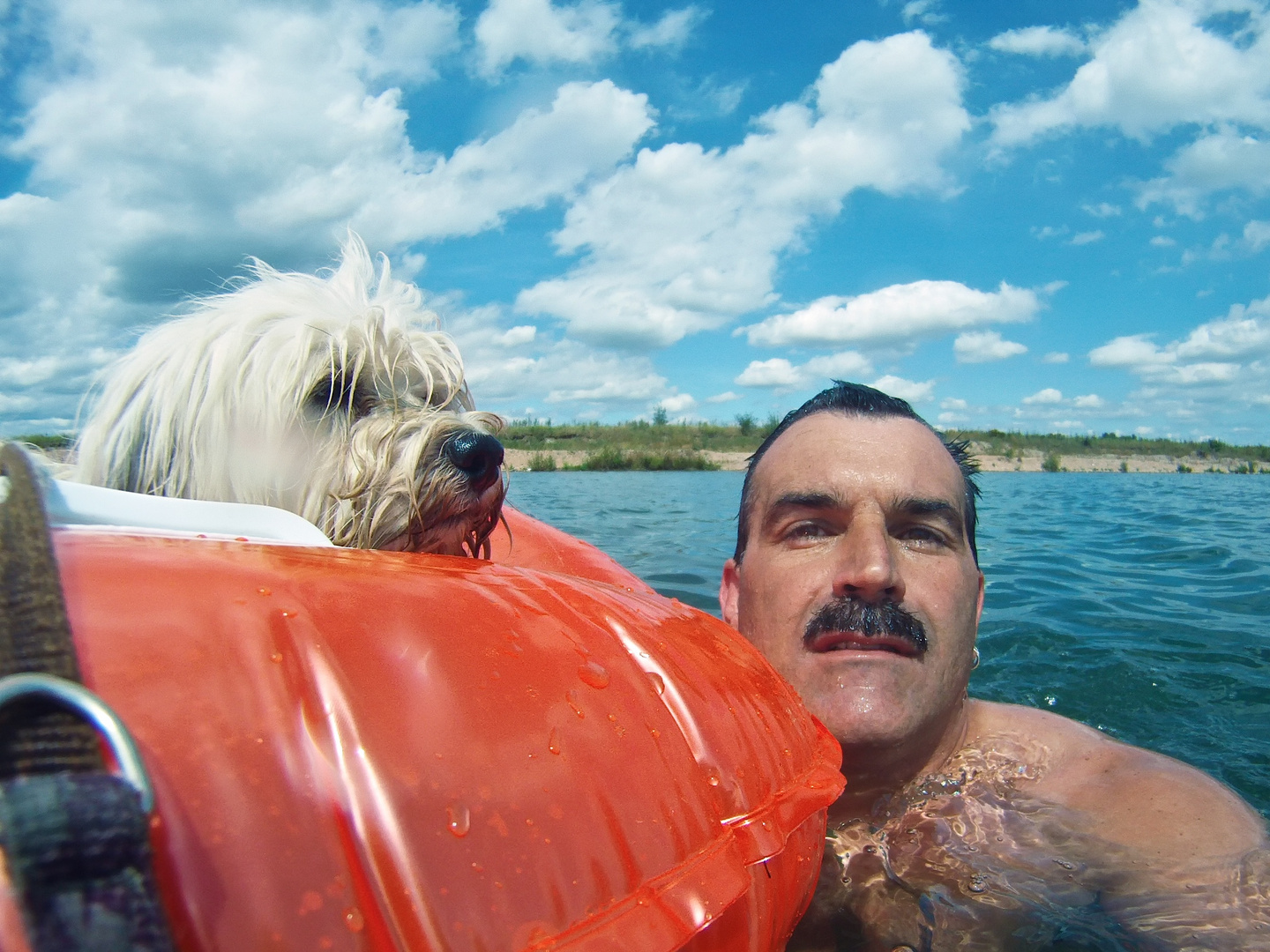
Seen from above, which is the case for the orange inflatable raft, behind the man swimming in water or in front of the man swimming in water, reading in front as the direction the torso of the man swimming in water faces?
in front

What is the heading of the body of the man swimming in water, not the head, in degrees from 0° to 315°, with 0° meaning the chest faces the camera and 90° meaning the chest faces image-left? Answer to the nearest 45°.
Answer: approximately 0°

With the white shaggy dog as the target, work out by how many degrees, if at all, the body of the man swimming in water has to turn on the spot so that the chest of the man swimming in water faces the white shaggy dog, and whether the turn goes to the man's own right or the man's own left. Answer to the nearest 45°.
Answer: approximately 45° to the man's own right
